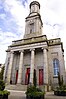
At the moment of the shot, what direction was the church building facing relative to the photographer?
facing the viewer and to the left of the viewer
